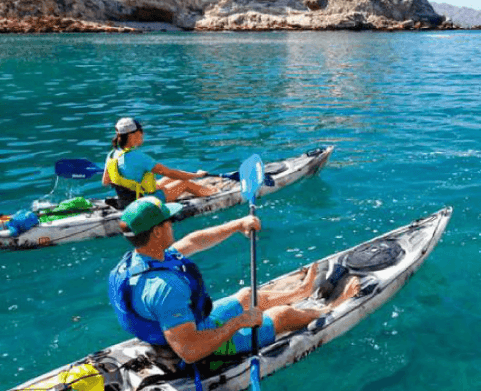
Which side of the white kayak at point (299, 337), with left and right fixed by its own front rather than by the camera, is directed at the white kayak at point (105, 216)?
left

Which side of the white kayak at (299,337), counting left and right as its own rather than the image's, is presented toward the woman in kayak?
left

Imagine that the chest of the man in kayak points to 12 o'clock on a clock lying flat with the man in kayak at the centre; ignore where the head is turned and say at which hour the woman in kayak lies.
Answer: The woman in kayak is roughly at 10 o'clock from the man in kayak.

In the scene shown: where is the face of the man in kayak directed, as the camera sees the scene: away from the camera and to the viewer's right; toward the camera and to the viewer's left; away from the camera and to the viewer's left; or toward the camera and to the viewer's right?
away from the camera and to the viewer's right

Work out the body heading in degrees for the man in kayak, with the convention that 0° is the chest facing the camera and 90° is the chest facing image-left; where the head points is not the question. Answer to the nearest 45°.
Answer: approximately 225°

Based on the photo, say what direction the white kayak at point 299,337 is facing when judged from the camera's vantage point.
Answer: facing away from the viewer and to the right of the viewer

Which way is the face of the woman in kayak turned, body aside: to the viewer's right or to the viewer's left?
to the viewer's right
